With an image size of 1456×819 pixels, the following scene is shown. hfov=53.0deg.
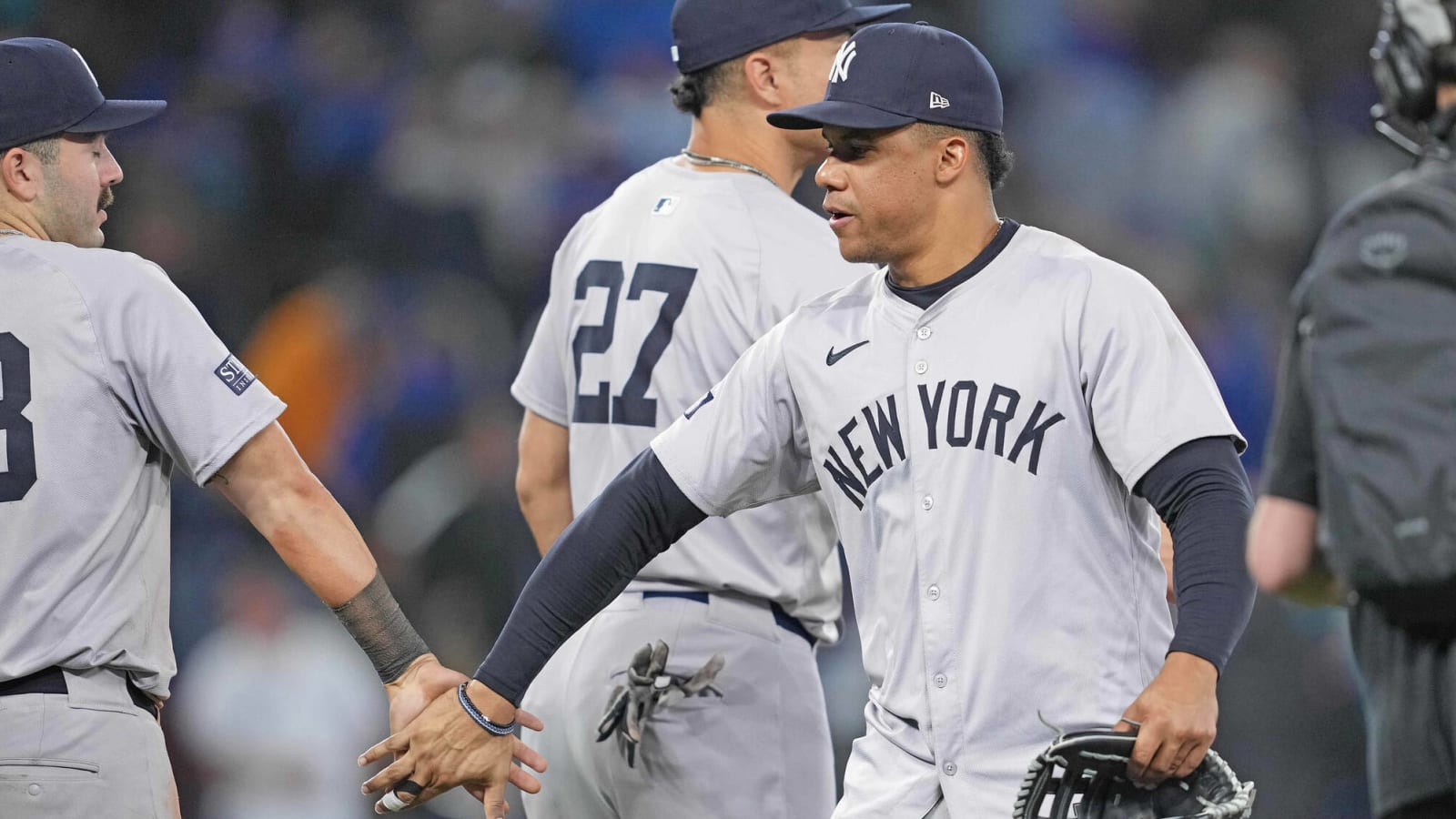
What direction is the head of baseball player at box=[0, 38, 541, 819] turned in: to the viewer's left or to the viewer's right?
to the viewer's right

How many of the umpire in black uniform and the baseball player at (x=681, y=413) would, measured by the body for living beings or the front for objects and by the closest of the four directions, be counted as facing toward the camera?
0

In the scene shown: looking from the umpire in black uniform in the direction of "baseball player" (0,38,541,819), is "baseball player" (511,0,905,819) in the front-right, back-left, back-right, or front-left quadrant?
front-right

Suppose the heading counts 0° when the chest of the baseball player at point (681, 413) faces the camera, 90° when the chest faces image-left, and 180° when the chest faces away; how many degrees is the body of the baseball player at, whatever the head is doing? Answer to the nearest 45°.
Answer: approximately 225°

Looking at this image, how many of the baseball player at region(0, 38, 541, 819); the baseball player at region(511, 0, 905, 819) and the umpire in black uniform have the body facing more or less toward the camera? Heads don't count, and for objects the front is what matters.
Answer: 0

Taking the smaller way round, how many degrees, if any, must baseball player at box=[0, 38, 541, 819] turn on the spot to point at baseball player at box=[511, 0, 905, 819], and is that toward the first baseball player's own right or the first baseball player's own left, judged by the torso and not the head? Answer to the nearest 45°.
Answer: approximately 45° to the first baseball player's own right

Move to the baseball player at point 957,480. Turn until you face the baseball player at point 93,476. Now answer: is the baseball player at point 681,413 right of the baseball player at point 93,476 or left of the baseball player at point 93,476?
right

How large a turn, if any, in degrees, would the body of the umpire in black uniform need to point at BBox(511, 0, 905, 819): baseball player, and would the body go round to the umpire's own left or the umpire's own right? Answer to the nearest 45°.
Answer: approximately 45° to the umpire's own left

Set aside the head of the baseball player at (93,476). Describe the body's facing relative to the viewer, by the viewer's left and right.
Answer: facing away from the viewer and to the right of the viewer

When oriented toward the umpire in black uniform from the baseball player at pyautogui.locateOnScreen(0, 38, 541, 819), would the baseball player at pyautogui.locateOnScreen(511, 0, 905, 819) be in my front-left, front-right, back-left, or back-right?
front-left

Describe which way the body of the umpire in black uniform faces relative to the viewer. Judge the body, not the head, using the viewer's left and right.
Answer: facing away from the viewer
